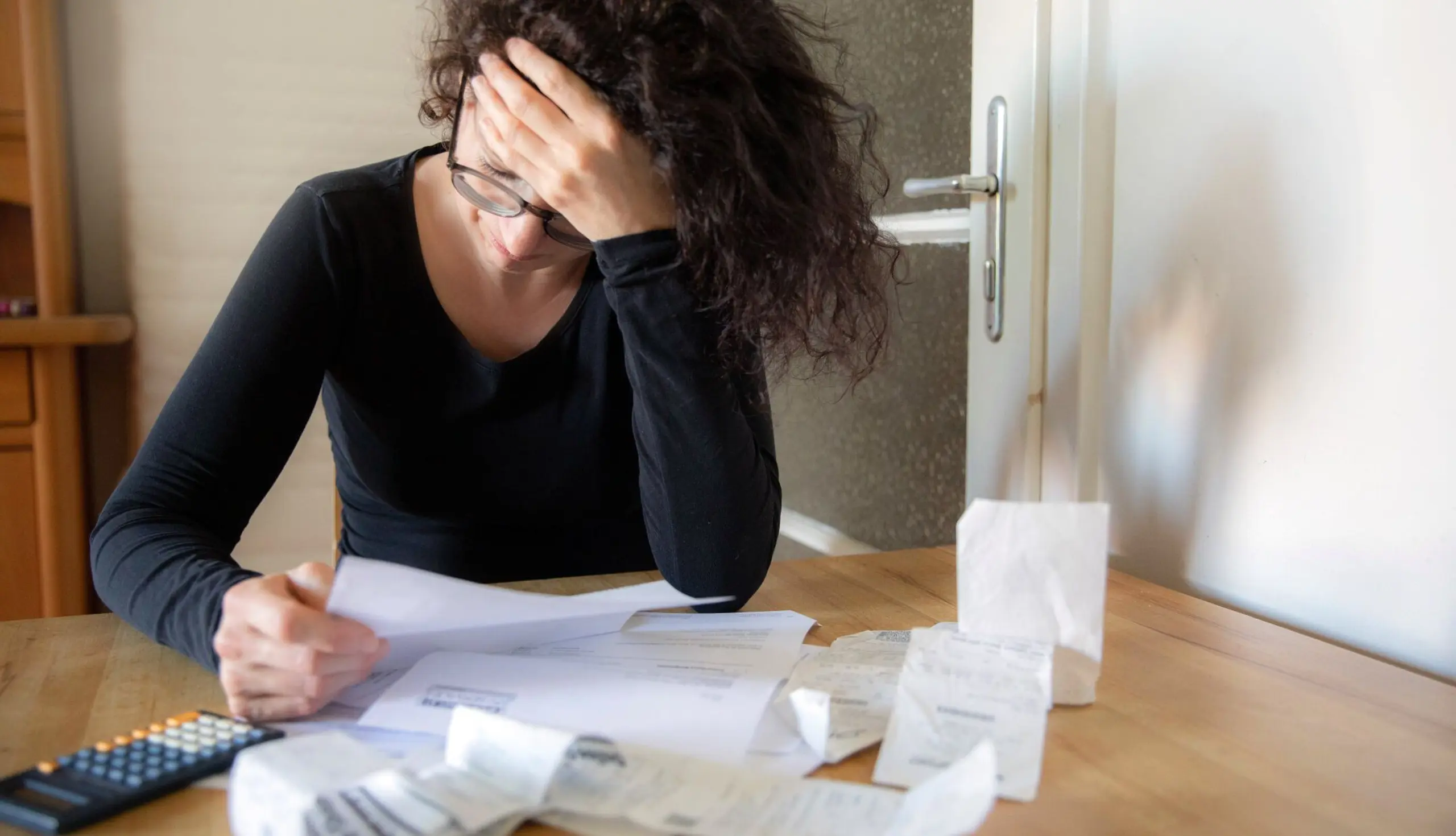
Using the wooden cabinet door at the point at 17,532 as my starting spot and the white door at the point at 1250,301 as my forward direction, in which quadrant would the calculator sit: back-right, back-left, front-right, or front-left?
front-right

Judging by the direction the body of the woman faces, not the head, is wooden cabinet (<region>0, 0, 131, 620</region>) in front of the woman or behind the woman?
behind

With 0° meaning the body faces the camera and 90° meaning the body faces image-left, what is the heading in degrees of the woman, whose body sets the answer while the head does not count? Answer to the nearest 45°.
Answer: approximately 0°

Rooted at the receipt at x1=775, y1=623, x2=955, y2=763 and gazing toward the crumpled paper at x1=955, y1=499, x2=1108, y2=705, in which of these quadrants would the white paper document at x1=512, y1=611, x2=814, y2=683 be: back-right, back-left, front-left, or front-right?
back-left
